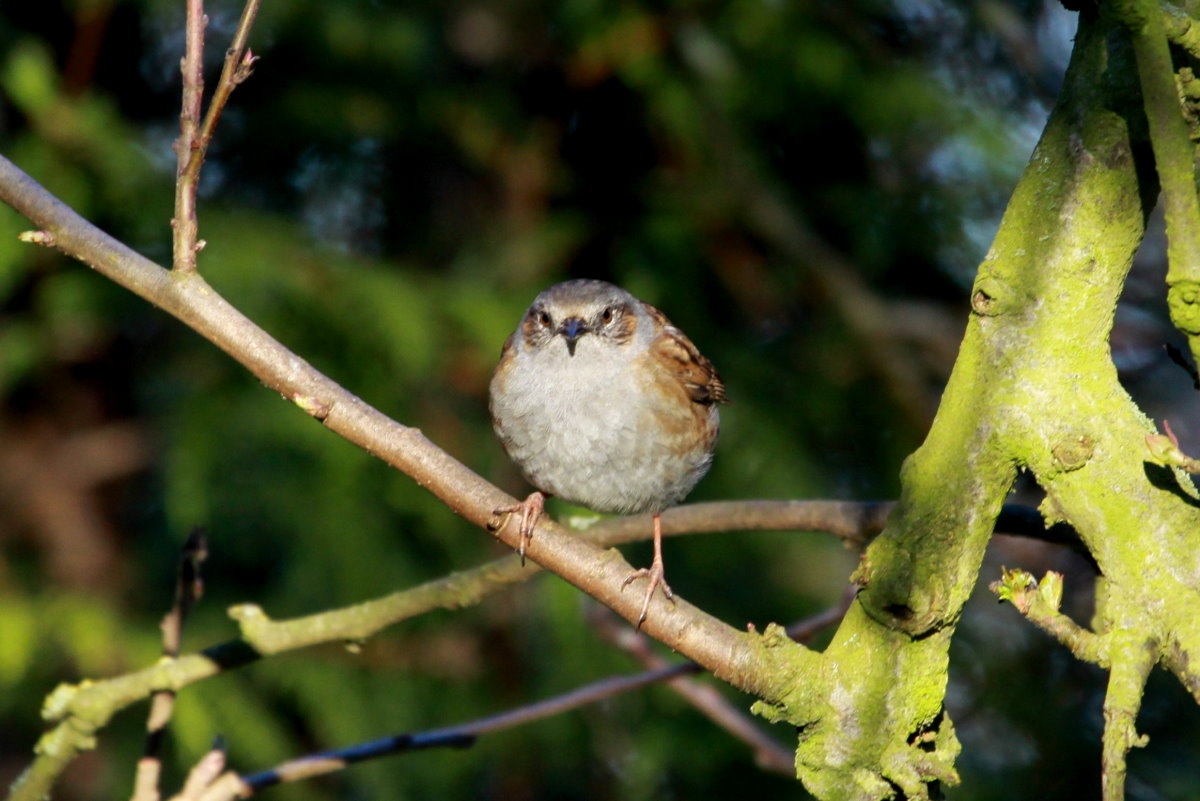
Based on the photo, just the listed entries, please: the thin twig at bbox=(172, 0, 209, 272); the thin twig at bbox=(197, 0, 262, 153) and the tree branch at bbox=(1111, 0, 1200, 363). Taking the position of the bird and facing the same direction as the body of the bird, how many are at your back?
0

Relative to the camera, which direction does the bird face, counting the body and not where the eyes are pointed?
toward the camera
